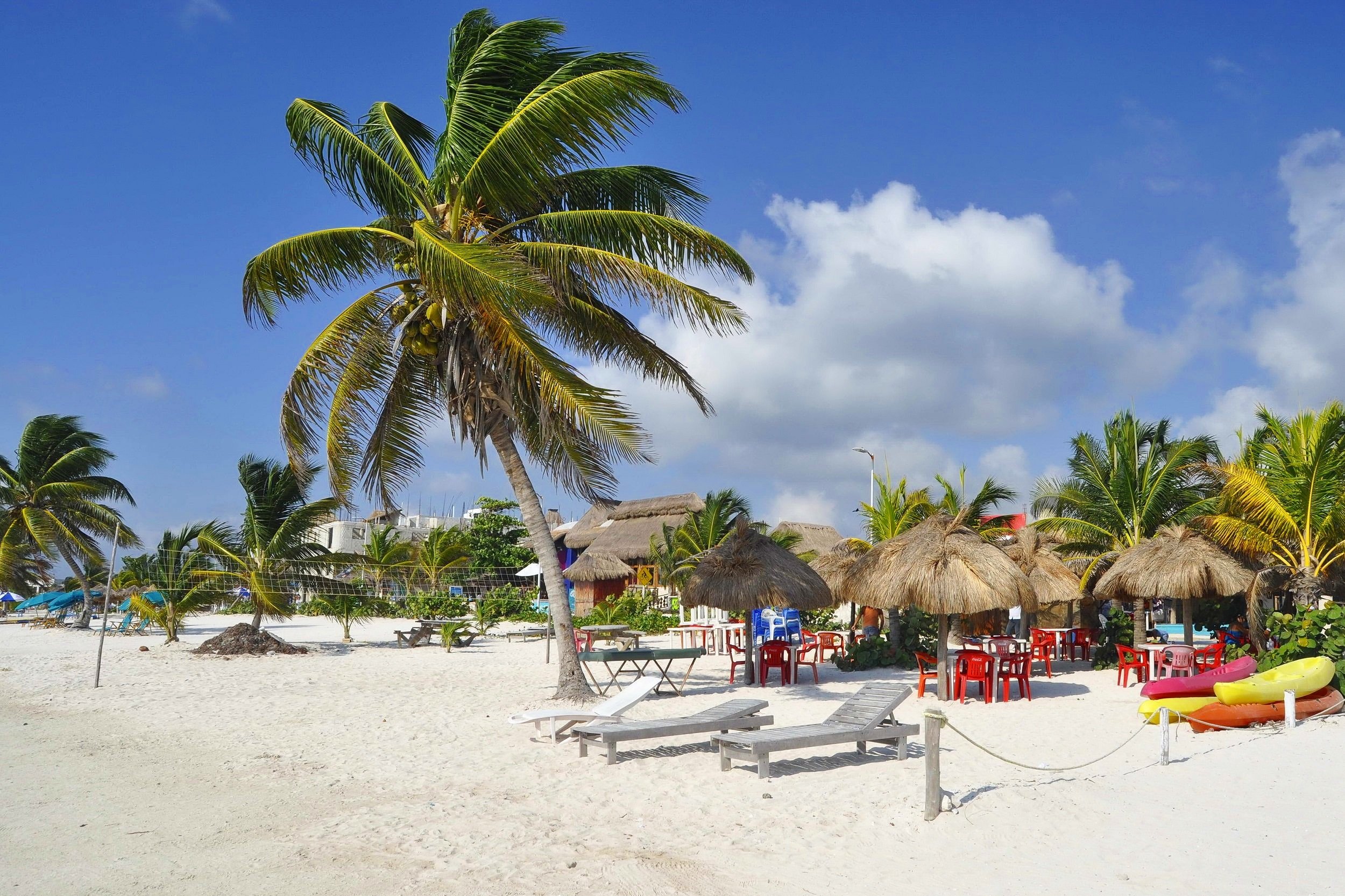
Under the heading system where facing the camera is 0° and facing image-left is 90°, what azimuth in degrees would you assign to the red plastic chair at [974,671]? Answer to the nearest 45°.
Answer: approximately 180°

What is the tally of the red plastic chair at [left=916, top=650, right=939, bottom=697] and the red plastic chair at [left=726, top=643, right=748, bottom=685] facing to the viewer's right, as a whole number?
2

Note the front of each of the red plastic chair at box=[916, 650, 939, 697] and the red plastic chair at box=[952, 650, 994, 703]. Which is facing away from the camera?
the red plastic chair at box=[952, 650, 994, 703]

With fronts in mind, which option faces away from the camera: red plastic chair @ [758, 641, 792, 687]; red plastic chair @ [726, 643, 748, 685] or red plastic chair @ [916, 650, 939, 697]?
red plastic chair @ [758, 641, 792, 687]

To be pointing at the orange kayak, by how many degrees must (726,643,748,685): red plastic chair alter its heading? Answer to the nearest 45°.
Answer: approximately 45° to its right

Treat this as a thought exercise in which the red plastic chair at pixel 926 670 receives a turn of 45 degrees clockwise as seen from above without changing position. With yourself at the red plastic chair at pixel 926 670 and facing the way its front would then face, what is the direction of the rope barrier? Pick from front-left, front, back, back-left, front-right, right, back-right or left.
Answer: front-right

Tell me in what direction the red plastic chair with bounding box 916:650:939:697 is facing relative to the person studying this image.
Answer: facing to the right of the viewer

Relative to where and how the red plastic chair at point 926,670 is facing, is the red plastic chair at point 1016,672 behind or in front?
in front

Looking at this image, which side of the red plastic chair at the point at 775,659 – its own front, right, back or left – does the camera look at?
back

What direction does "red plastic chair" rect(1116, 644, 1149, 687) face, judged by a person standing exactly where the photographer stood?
facing away from the viewer and to the right of the viewer

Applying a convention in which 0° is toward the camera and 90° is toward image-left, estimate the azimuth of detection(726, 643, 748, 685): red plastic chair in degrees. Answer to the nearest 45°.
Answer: approximately 270°
